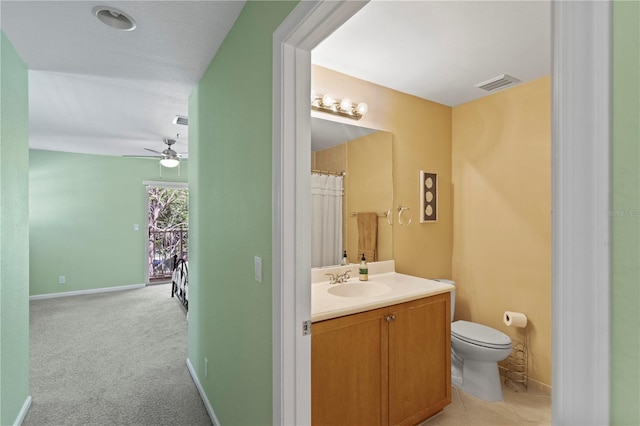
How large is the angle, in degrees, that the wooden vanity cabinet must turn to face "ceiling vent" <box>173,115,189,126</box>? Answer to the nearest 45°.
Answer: approximately 180°

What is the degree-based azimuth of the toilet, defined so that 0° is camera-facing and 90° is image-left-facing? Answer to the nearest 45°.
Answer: approximately 315°

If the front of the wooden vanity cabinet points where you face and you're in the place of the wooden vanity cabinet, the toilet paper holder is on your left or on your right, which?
on your left

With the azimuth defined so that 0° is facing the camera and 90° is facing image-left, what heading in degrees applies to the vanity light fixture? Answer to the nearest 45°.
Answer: approximately 315°
